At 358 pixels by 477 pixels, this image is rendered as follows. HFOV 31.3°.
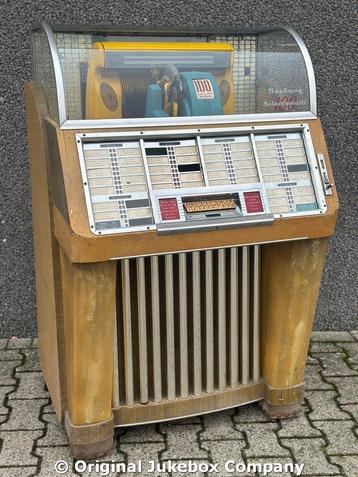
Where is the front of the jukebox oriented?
toward the camera
